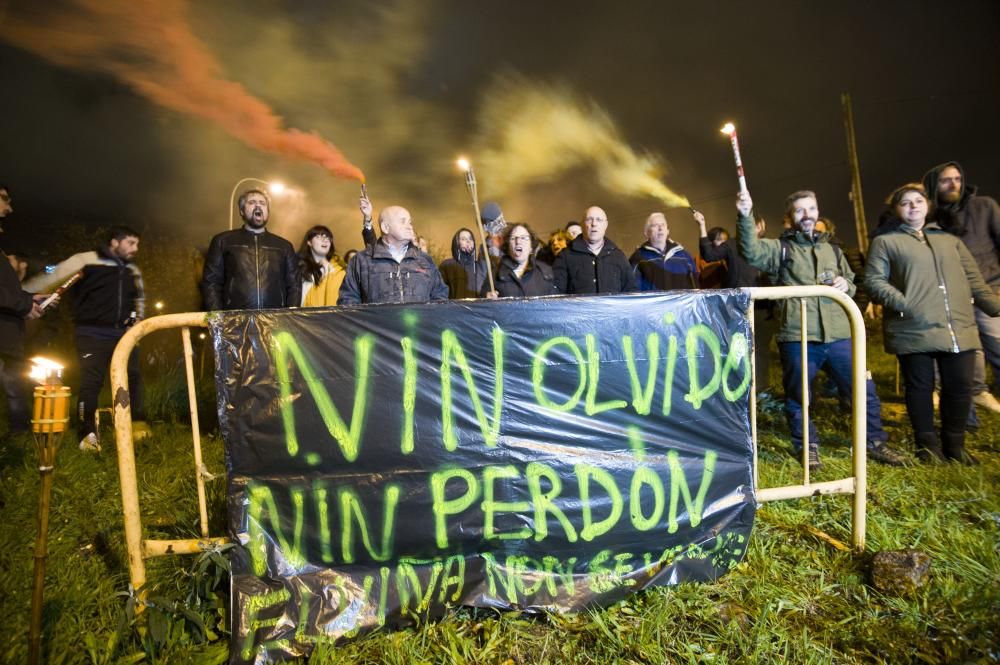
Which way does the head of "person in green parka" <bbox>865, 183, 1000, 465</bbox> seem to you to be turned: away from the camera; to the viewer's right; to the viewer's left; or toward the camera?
toward the camera

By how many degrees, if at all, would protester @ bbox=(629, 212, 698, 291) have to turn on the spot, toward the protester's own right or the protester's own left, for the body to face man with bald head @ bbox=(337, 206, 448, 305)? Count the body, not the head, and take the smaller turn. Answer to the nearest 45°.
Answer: approximately 45° to the protester's own right

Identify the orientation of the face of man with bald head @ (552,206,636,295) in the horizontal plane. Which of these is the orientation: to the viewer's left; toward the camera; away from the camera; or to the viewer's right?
toward the camera

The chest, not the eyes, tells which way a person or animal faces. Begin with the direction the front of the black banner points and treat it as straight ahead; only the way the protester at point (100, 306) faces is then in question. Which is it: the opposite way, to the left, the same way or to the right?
to the left

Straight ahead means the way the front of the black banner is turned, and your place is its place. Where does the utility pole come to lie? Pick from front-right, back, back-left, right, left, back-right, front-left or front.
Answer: back-left

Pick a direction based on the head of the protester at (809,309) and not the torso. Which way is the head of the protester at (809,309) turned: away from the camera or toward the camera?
toward the camera

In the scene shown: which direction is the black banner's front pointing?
toward the camera

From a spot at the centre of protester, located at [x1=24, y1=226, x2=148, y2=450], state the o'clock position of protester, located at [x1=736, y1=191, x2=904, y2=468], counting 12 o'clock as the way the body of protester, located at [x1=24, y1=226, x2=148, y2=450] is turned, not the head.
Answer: protester, located at [x1=736, y1=191, x2=904, y2=468] is roughly at 12 o'clock from protester, located at [x1=24, y1=226, x2=148, y2=450].

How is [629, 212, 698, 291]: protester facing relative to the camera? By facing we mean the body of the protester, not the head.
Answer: toward the camera

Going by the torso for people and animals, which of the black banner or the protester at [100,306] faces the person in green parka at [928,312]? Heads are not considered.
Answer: the protester

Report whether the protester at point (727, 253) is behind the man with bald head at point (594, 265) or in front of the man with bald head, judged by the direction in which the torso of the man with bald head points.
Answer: behind

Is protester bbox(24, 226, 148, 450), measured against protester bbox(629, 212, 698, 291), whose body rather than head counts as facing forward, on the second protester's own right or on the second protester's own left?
on the second protester's own right

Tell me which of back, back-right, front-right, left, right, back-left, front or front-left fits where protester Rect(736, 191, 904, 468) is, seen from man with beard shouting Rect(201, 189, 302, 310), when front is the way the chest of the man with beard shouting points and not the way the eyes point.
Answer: front-left

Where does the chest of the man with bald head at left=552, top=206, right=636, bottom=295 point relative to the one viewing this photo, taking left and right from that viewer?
facing the viewer

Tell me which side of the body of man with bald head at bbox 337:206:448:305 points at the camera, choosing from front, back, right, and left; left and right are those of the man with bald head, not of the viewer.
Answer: front

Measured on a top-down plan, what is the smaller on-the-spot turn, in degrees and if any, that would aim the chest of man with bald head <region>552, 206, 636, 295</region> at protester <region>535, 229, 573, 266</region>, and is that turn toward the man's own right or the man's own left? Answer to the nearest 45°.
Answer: approximately 180°

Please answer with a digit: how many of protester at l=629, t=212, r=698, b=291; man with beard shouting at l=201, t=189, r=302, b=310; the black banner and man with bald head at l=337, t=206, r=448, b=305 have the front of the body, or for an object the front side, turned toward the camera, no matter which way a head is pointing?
4

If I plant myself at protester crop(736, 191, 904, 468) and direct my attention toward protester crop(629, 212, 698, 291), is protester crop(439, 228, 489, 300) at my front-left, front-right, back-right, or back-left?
front-left
